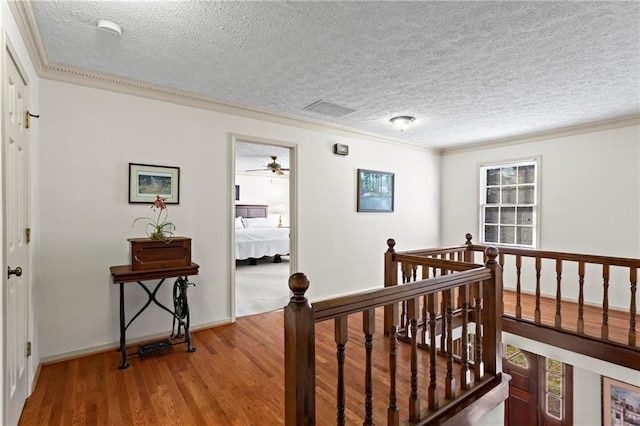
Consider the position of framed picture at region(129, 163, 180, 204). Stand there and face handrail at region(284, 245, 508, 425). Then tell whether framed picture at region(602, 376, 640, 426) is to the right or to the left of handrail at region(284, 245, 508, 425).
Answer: left

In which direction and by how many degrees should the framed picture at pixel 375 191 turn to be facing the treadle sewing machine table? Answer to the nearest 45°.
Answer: approximately 90° to its right

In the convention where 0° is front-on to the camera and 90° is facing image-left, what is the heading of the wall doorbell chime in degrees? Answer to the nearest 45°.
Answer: approximately 315°

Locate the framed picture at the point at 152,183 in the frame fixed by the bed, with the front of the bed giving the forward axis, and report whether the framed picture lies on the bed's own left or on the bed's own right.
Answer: on the bed's own right

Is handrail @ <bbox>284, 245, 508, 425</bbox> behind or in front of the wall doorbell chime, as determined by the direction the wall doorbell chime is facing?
in front

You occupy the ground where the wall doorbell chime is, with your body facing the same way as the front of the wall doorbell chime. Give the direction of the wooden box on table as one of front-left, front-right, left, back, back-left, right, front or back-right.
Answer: right

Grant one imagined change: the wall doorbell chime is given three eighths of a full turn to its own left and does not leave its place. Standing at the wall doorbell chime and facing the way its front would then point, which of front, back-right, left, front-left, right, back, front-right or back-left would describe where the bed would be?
front-left

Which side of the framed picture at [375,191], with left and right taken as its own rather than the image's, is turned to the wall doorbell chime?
right

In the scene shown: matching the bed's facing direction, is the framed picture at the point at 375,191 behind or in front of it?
in front

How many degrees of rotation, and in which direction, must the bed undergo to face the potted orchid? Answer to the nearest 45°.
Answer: approximately 45° to its right

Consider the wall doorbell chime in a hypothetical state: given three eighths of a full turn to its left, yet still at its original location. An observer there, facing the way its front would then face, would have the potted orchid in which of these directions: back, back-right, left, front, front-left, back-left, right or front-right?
back-left

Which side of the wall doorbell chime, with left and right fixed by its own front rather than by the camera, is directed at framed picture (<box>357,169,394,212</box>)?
left

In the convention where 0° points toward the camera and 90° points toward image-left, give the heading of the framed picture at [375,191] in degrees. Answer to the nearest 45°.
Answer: approximately 315°

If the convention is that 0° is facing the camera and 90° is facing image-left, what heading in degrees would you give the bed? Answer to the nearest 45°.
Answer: approximately 315°

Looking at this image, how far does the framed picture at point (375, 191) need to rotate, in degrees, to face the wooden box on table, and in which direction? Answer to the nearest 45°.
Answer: approximately 90° to its right

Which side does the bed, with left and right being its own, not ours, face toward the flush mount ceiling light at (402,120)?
front
